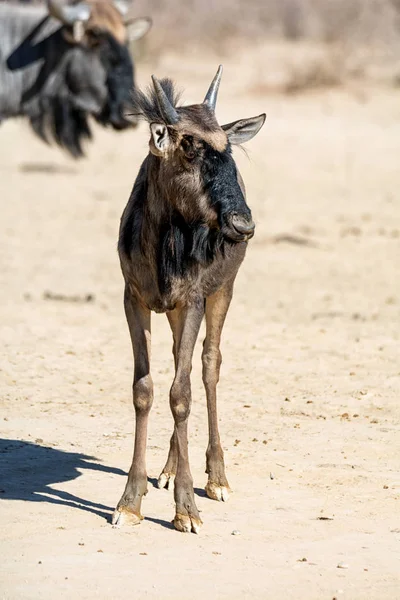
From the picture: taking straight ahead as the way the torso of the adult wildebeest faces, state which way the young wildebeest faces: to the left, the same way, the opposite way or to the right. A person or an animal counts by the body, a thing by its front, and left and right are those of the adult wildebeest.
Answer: to the right

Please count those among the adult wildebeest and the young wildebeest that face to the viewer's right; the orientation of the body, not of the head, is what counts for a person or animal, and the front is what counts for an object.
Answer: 1

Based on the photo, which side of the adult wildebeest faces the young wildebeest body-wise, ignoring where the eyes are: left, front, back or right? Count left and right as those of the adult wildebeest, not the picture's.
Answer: right

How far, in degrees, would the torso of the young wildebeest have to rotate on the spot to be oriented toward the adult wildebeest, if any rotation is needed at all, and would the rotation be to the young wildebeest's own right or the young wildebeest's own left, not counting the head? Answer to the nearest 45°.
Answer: approximately 180°

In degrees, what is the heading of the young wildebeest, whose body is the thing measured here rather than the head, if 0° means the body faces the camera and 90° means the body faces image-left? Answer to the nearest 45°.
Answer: approximately 0°

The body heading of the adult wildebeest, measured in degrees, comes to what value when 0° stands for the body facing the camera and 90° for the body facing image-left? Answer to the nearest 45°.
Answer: approximately 270°
